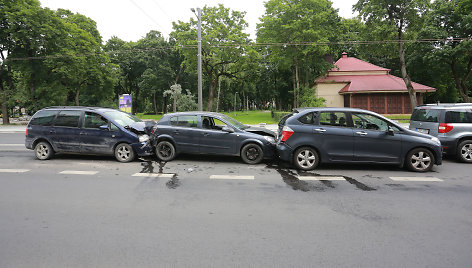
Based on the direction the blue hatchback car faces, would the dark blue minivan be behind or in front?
behind

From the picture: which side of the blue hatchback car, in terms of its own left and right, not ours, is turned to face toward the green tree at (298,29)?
left

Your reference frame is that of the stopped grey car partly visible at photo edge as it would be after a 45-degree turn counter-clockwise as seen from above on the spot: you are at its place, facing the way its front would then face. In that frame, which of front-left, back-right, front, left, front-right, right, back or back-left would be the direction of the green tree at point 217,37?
front-left

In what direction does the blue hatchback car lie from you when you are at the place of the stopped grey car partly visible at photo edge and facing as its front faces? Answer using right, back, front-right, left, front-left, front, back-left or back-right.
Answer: back

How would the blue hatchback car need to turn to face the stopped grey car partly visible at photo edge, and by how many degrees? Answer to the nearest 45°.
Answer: approximately 45° to its left

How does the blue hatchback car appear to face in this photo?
to the viewer's right

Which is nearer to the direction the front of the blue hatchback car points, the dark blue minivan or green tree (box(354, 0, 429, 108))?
the green tree

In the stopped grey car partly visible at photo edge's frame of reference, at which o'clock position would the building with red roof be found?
The building with red roof is roughly at 10 o'clock from the stopped grey car partly visible at photo edge.

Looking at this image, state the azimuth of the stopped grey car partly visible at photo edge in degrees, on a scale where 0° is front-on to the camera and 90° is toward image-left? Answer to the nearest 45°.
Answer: approximately 225°

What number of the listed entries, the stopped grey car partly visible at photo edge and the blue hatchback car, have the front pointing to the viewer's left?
0
